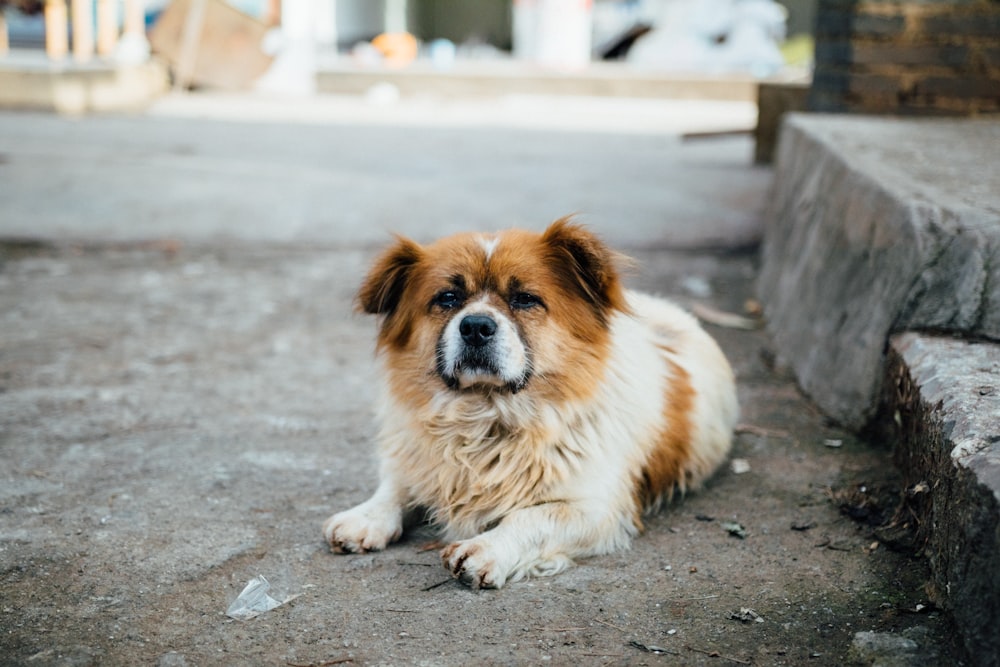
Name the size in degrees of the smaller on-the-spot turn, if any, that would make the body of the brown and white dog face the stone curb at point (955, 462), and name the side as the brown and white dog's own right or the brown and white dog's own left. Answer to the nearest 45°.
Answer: approximately 90° to the brown and white dog's own left

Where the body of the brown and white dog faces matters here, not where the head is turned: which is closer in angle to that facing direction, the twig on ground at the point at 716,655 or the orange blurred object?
the twig on ground

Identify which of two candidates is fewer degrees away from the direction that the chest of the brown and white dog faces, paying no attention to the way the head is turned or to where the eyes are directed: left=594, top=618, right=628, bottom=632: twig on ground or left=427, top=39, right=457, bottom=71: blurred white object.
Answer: the twig on ground

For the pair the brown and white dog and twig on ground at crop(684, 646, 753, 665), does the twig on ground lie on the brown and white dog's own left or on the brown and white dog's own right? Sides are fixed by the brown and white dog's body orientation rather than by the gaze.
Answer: on the brown and white dog's own left

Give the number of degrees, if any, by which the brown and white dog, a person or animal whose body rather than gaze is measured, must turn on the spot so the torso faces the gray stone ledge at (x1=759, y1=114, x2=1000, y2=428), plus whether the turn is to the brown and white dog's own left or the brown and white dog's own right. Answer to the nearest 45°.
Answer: approximately 180°

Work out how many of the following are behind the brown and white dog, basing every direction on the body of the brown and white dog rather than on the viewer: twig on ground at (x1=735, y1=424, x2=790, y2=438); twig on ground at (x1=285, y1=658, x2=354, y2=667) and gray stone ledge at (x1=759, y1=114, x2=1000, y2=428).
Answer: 2

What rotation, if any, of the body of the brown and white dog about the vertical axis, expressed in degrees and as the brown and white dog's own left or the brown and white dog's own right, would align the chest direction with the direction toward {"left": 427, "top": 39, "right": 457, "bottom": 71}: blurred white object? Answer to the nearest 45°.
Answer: approximately 135° to the brown and white dog's own right

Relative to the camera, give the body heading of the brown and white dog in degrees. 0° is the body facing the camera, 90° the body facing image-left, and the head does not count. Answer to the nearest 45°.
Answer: approximately 45°

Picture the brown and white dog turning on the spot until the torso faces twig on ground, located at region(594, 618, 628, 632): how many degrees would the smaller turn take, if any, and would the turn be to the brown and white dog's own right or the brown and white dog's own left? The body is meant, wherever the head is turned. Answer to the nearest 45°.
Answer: approximately 45° to the brown and white dog's own left

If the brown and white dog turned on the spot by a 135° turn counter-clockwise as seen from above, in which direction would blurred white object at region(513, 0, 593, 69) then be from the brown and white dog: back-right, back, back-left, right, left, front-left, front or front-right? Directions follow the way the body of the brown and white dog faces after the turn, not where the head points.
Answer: left

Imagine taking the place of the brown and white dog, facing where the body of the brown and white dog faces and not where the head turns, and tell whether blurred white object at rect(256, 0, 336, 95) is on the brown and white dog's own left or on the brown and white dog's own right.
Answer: on the brown and white dog's own right

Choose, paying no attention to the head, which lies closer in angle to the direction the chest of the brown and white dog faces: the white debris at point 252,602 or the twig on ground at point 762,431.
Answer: the white debris

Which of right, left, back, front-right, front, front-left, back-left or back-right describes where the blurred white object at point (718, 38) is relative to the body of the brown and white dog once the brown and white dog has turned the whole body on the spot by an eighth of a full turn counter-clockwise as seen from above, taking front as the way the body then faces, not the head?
back
